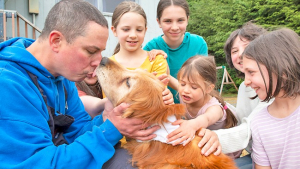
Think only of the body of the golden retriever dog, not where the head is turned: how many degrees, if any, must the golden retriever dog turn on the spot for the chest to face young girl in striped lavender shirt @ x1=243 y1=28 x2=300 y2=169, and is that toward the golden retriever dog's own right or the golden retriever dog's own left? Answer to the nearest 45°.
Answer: approximately 180°

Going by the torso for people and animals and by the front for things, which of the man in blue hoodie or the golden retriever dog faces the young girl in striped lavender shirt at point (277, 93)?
the man in blue hoodie

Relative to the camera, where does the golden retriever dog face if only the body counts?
to the viewer's left

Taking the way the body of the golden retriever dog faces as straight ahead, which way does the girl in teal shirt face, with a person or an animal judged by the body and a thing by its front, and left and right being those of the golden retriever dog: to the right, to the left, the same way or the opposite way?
to the left

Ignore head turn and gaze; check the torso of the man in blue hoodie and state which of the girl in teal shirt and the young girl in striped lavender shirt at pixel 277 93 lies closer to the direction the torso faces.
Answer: the young girl in striped lavender shirt

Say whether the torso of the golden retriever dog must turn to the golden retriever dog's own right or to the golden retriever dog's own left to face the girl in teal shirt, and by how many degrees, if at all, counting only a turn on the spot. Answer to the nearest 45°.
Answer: approximately 90° to the golden retriever dog's own right

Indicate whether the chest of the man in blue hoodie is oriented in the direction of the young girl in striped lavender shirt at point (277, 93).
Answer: yes

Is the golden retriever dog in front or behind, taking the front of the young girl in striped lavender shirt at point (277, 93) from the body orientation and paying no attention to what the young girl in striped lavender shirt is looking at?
in front

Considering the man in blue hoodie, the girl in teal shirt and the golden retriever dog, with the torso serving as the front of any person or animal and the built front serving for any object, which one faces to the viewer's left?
the golden retriever dog

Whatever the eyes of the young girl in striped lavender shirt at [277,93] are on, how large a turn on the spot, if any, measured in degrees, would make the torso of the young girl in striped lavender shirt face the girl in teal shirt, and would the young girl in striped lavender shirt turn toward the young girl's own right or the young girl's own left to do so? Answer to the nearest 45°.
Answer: approximately 90° to the young girl's own right

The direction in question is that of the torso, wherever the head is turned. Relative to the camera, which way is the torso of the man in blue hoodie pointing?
to the viewer's right

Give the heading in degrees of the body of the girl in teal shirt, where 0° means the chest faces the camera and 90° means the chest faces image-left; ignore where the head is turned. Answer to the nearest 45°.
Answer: approximately 0°

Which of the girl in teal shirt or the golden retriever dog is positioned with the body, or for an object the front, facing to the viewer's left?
the golden retriever dog

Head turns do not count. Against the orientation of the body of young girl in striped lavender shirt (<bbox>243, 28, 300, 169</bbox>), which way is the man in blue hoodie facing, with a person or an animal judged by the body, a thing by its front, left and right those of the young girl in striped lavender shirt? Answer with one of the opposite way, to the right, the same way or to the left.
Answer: the opposite way
